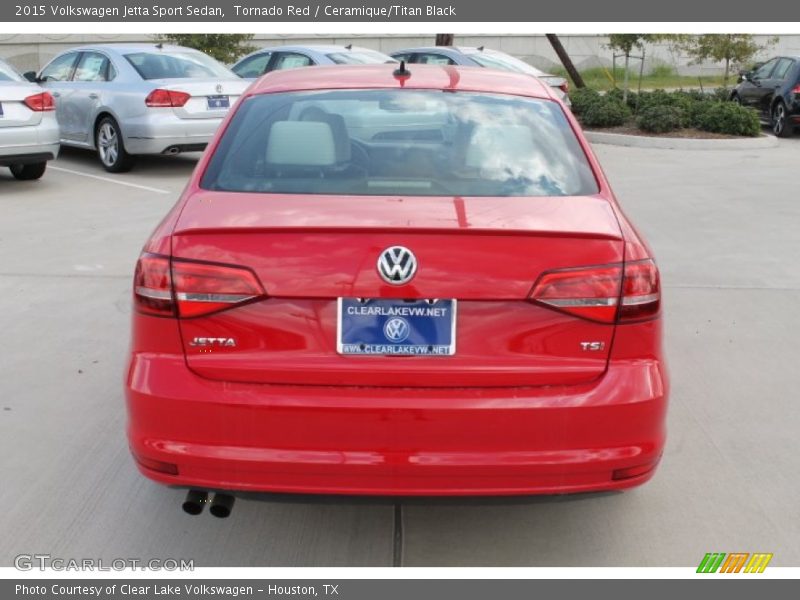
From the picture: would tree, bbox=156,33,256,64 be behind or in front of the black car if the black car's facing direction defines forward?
in front

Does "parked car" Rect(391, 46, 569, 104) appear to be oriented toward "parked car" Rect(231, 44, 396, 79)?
no

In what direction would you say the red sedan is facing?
away from the camera

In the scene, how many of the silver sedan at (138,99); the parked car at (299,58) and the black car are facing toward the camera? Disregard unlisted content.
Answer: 0

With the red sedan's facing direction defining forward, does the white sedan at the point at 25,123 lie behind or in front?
in front

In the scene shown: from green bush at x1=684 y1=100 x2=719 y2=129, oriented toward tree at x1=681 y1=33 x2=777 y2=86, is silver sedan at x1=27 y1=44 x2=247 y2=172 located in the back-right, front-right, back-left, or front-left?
back-left

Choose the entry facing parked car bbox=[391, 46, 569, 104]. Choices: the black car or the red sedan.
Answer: the red sedan

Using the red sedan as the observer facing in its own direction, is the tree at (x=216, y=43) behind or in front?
in front

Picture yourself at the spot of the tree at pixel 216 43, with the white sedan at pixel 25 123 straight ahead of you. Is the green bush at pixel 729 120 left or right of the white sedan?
left

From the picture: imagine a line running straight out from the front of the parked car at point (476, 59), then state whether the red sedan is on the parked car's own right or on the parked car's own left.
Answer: on the parked car's own left

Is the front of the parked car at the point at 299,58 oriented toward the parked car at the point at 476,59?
no

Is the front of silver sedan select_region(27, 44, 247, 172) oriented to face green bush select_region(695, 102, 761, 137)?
no

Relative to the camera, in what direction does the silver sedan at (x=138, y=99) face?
facing away from the viewer and to the left of the viewer

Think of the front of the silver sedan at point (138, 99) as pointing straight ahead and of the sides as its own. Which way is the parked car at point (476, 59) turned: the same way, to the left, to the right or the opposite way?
the same way

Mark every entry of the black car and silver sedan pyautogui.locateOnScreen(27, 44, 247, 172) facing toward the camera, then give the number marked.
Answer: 0

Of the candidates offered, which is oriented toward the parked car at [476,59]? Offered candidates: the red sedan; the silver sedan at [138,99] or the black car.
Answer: the red sedan

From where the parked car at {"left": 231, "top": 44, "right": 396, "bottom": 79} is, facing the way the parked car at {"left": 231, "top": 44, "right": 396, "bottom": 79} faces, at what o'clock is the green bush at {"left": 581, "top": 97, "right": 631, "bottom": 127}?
The green bush is roughly at 4 o'clock from the parked car.

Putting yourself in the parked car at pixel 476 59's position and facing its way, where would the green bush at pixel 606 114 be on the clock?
The green bush is roughly at 3 o'clock from the parked car.

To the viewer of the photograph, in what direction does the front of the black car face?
facing away from the viewer and to the left of the viewer

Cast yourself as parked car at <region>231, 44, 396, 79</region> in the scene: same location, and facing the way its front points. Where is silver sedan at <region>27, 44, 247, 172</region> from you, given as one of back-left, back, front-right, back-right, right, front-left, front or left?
left
